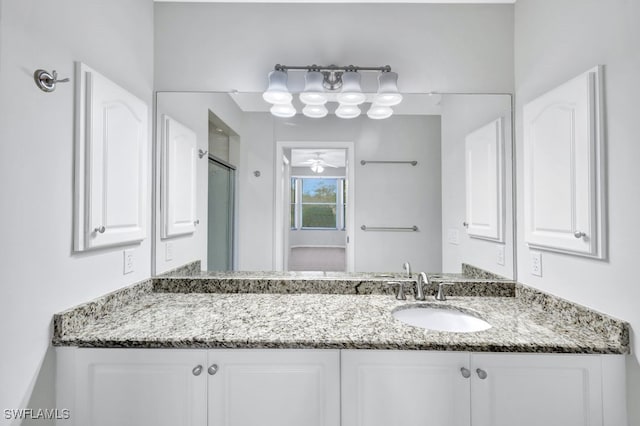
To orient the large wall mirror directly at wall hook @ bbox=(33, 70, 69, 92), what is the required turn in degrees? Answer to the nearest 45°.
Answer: approximately 45° to its right

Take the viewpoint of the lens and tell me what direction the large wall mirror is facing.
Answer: facing the viewer

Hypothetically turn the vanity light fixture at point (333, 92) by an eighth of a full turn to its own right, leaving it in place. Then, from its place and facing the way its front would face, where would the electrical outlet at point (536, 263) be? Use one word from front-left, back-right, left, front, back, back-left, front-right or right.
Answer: back-left

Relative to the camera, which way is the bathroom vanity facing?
toward the camera

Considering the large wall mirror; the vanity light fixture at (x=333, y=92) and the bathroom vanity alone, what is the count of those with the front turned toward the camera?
3

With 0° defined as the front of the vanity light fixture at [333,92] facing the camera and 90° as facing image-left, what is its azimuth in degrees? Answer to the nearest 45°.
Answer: approximately 0°

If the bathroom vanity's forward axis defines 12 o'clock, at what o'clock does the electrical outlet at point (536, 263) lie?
The electrical outlet is roughly at 8 o'clock from the bathroom vanity.

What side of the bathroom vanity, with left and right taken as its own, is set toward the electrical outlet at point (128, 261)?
right

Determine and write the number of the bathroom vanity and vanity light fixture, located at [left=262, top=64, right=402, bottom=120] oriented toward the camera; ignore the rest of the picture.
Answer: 2
